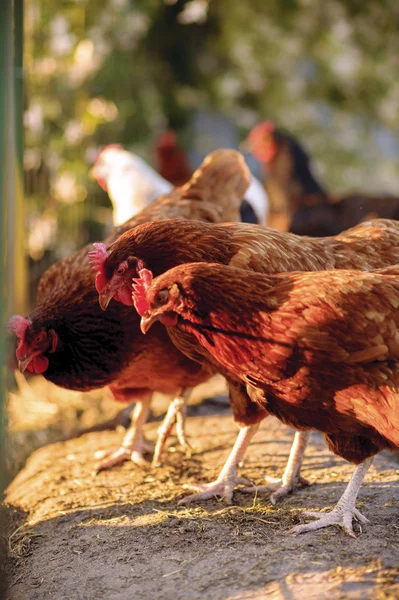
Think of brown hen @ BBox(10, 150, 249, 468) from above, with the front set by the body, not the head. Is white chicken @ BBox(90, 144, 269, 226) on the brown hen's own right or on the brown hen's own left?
on the brown hen's own right

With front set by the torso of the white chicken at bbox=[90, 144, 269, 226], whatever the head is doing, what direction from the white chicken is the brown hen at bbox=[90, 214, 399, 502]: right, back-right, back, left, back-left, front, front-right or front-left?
left

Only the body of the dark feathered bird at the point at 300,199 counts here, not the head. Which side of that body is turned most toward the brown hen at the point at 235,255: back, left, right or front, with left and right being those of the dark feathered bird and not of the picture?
left

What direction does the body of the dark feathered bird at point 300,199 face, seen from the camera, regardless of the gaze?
to the viewer's left

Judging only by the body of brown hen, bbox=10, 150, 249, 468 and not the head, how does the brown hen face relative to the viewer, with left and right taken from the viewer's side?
facing to the left of the viewer

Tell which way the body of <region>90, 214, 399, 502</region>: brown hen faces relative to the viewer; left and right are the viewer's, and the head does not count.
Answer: facing to the left of the viewer

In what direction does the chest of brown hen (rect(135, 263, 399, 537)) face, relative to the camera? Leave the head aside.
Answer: to the viewer's left

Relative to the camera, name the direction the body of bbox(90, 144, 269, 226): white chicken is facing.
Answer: to the viewer's left
